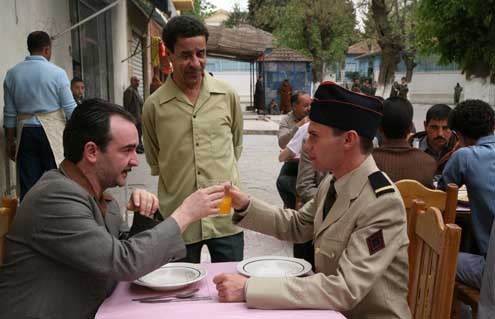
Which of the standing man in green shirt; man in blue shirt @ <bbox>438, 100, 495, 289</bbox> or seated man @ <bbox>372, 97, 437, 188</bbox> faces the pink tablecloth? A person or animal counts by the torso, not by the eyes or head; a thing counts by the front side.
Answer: the standing man in green shirt

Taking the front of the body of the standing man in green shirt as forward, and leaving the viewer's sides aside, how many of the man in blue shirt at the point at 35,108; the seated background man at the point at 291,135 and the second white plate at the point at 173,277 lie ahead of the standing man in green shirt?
1

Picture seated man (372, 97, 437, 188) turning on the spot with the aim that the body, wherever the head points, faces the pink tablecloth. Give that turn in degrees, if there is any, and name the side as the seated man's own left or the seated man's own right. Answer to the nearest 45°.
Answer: approximately 180°

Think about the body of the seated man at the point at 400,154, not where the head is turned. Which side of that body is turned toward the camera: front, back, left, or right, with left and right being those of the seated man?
back

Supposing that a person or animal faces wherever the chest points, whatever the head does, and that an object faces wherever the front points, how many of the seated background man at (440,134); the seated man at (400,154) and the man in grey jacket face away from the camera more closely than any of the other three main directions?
1

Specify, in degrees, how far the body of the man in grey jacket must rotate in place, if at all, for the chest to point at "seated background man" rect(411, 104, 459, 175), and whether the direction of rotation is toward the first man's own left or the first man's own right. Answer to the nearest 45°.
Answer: approximately 45° to the first man's own left

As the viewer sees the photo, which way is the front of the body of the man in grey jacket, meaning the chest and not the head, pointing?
to the viewer's right

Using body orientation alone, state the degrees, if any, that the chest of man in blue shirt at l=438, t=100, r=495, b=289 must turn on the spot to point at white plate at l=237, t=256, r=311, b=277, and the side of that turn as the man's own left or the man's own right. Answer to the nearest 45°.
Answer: approximately 90° to the man's own left

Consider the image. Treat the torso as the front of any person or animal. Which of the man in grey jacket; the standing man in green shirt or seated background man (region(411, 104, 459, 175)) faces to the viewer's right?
the man in grey jacket

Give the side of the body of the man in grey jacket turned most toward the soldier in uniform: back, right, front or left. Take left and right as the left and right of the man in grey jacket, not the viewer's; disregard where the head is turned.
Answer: front

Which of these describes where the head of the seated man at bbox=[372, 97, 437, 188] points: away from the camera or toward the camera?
away from the camera

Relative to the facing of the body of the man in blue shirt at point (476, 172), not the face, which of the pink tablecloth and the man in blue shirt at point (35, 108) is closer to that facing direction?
the man in blue shirt

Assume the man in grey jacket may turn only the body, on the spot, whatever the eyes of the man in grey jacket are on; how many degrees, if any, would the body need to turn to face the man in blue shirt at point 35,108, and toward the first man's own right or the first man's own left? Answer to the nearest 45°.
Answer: approximately 90° to the first man's own left

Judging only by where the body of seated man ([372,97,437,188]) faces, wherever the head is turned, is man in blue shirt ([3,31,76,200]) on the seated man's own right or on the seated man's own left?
on the seated man's own left

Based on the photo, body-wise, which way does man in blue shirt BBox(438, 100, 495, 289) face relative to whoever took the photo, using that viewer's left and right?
facing away from the viewer and to the left of the viewer
